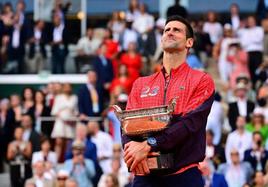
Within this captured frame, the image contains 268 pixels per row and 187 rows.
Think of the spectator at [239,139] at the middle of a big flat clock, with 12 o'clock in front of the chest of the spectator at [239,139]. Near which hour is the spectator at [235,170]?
the spectator at [235,170] is roughly at 12 o'clock from the spectator at [239,139].

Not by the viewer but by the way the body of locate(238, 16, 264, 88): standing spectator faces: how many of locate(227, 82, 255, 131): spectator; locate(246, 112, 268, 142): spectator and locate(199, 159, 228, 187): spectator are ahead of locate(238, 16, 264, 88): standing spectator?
3

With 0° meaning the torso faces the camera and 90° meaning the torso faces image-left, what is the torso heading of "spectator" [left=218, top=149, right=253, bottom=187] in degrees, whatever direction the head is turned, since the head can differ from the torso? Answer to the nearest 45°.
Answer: approximately 0°

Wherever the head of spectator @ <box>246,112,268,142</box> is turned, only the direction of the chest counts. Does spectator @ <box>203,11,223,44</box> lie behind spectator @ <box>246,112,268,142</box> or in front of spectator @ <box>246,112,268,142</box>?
behind

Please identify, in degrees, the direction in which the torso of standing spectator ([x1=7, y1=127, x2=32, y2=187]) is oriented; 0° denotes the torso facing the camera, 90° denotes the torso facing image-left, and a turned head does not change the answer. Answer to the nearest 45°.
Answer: approximately 0°

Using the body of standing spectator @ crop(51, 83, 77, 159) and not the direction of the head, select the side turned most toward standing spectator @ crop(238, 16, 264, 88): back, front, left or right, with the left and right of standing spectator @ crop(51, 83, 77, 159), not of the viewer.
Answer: left

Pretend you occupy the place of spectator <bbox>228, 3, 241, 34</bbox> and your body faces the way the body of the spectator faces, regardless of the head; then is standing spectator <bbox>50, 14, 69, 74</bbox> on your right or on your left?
on your right
